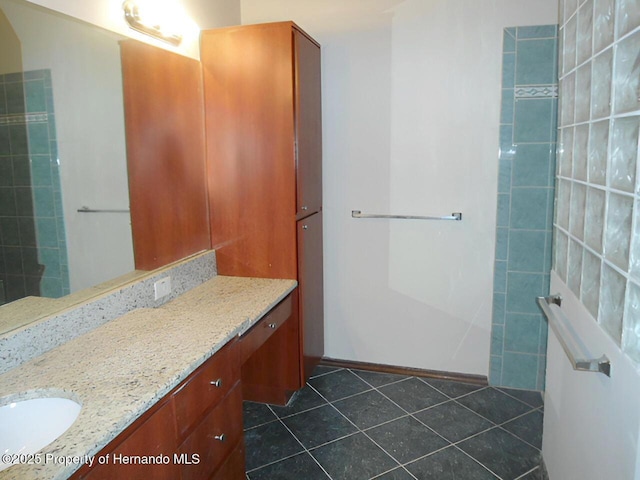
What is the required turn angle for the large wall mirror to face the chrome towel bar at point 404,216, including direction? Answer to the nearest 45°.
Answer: approximately 45° to its left

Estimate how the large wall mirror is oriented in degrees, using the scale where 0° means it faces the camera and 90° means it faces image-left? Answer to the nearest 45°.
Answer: approximately 315°

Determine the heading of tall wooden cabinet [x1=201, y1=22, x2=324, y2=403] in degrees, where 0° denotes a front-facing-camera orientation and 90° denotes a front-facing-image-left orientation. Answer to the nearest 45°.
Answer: approximately 270°

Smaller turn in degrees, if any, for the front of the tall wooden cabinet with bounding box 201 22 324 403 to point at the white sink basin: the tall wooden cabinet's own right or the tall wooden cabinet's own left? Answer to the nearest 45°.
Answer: approximately 135° to the tall wooden cabinet's own right

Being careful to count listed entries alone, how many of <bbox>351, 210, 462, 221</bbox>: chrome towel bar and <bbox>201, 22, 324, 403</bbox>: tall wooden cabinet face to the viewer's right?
1

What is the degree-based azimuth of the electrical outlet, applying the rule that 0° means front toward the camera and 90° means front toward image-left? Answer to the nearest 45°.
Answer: approximately 315°
